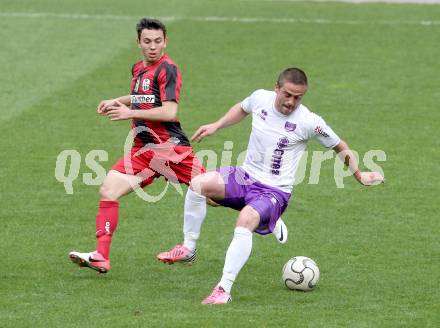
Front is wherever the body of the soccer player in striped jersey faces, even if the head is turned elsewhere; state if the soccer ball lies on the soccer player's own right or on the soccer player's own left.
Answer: on the soccer player's own left
